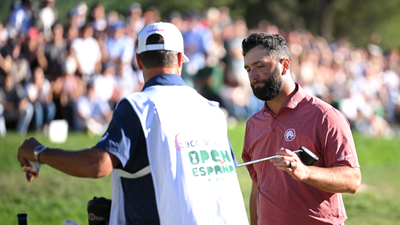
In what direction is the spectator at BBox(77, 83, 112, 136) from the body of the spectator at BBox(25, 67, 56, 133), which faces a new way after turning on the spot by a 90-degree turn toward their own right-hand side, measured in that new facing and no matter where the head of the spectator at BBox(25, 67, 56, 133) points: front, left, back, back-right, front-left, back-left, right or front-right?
back

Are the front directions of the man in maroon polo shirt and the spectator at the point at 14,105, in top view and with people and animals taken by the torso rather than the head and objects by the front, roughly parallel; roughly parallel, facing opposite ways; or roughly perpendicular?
roughly parallel

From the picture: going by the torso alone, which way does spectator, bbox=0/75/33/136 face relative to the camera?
toward the camera

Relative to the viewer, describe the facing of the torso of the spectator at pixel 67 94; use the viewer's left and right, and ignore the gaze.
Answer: facing the viewer

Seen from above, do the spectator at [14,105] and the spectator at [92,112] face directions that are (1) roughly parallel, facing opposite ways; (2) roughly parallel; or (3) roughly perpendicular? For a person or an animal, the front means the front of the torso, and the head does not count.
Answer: roughly parallel

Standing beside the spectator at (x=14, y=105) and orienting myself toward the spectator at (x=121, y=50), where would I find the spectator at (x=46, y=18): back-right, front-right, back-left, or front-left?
front-left

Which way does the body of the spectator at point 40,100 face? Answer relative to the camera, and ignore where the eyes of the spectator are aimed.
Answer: toward the camera

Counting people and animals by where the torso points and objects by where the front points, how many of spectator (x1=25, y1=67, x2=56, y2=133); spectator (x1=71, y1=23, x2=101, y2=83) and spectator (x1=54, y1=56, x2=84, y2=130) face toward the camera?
3

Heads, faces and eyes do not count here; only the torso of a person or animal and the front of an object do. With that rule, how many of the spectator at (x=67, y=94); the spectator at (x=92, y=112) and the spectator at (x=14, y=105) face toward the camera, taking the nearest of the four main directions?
3

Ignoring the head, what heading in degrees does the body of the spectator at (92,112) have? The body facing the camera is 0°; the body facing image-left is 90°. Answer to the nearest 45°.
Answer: approximately 0°

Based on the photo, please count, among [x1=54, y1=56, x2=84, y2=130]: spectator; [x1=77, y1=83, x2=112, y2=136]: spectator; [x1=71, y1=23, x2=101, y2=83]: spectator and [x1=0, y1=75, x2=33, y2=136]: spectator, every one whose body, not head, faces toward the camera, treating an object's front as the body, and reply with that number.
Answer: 4

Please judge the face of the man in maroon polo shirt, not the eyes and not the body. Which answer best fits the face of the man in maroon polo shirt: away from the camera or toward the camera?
toward the camera

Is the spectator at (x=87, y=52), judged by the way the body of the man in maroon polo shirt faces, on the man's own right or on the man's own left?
on the man's own right

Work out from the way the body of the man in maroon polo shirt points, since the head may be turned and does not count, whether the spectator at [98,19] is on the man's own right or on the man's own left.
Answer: on the man's own right
